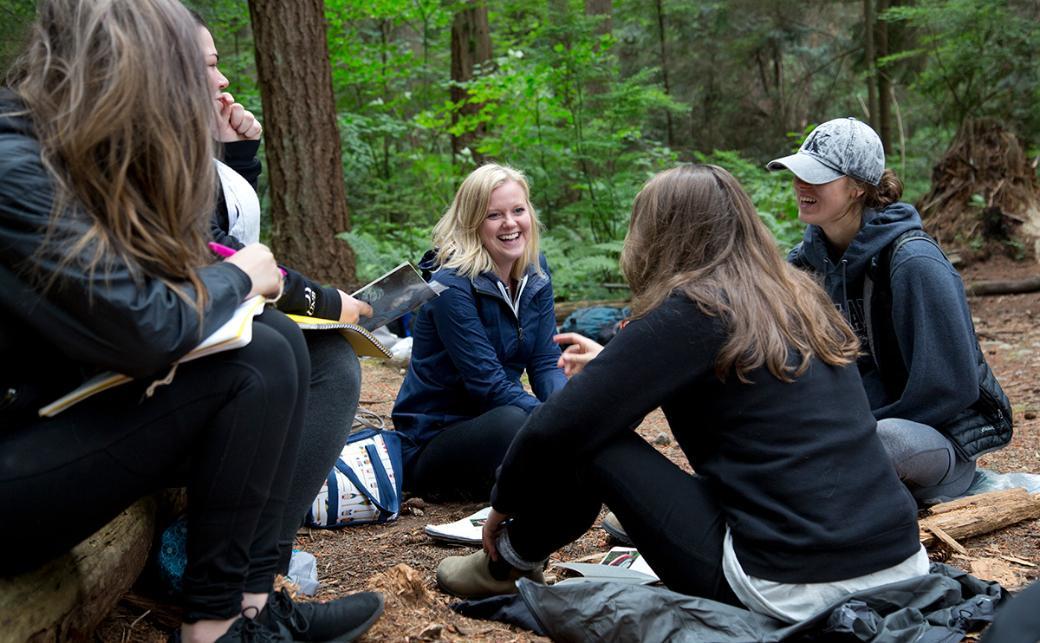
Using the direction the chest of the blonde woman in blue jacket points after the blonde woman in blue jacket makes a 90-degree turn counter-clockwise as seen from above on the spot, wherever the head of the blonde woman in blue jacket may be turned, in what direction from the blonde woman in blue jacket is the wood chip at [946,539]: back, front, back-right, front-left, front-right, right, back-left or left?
right

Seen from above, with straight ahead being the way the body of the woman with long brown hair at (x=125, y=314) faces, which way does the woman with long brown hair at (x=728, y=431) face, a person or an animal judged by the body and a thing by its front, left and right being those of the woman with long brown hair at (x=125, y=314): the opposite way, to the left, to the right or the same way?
to the left

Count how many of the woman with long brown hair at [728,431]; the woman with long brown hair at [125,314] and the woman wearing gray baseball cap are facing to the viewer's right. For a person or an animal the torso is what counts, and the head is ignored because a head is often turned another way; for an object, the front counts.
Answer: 1

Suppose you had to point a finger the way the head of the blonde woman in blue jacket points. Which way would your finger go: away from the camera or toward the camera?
toward the camera

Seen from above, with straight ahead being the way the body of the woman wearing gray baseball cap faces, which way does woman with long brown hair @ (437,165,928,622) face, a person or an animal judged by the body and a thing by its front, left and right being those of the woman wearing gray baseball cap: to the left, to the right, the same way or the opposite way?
to the right

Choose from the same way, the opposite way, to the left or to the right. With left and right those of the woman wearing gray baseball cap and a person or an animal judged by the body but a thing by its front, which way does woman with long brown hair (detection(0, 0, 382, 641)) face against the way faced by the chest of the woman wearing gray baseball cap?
the opposite way

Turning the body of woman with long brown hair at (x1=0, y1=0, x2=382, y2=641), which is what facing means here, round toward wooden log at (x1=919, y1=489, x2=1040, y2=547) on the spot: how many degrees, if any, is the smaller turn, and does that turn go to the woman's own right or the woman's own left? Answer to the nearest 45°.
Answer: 0° — they already face it

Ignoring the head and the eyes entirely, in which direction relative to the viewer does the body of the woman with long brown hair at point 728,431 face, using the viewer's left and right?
facing away from the viewer and to the left of the viewer

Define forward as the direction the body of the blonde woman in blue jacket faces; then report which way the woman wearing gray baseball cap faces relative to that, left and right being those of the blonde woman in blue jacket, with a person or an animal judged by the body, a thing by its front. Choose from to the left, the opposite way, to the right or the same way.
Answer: to the right

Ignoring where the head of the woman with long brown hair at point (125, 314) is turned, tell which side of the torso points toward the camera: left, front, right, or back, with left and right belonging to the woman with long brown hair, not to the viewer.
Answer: right

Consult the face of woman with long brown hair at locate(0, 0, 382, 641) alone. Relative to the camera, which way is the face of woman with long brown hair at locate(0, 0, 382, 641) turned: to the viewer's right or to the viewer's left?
to the viewer's right

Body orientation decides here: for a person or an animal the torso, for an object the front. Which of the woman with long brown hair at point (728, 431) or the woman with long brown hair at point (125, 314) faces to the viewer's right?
the woman with long brown hair at point (125, 314)

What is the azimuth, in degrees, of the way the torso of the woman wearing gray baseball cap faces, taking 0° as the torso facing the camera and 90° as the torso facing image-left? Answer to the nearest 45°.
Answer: approximately 45°

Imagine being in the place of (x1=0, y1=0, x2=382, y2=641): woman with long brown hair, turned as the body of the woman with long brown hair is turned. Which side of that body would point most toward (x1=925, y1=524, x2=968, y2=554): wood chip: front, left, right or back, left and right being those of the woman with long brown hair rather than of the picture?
front

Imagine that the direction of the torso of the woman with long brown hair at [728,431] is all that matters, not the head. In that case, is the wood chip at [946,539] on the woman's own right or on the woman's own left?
on the woman's own right

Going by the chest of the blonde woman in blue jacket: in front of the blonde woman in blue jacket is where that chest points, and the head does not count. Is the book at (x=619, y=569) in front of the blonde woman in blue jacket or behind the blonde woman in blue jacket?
in front

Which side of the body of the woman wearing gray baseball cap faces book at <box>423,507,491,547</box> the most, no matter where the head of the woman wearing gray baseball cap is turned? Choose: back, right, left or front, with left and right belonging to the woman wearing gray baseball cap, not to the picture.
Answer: front

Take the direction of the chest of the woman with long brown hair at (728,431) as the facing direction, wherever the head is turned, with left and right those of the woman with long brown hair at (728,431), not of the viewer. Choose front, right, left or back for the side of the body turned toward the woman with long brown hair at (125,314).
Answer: left

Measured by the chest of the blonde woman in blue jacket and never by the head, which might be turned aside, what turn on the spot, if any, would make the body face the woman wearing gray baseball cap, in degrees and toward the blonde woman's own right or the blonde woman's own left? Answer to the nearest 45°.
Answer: approximately 45° to the blonde woman's own left
